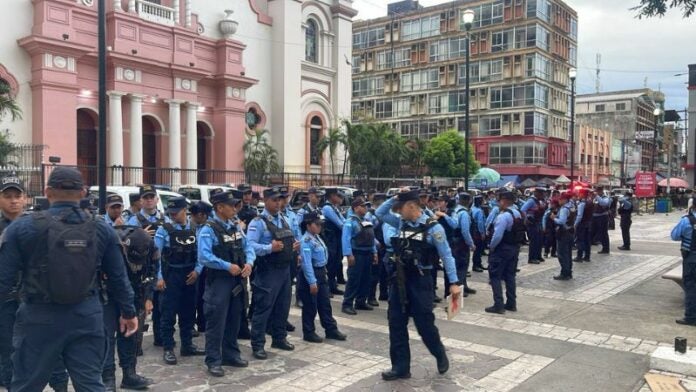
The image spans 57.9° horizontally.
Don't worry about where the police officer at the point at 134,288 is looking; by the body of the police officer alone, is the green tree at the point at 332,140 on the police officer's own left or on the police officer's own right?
on the police officer's own left

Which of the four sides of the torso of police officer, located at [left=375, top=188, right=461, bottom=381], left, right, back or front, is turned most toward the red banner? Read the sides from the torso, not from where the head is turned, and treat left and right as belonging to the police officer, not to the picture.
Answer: back

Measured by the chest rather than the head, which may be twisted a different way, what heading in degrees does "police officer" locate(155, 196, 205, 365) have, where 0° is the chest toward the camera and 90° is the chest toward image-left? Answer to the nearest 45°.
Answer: approximately 315°

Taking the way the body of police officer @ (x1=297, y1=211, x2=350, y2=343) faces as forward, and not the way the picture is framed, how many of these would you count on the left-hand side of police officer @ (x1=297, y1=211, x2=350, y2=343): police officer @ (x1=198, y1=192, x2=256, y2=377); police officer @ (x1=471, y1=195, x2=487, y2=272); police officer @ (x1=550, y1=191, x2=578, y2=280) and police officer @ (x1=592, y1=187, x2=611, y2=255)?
3

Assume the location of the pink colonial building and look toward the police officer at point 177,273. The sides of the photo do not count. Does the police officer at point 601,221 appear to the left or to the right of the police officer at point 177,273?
left

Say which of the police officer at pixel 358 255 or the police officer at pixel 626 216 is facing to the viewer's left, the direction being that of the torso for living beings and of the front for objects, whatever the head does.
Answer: the police officer at pixel 626 216

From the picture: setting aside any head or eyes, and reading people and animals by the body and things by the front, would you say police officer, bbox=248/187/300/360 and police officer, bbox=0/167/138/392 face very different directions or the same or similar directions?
very different directions

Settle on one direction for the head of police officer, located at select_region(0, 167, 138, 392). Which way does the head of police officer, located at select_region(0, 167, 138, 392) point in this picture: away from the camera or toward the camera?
away from the camera

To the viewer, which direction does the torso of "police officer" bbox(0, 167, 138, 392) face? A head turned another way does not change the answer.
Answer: away from the camera

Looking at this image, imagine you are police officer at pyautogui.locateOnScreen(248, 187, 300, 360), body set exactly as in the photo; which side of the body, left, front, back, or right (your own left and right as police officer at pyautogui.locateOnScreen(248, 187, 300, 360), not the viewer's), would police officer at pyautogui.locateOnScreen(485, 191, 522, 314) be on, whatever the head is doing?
left

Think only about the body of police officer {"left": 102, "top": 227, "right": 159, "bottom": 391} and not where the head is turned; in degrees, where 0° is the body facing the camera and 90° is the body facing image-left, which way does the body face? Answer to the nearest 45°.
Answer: approximately 315°

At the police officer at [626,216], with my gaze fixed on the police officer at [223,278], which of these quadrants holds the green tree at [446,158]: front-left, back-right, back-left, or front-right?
back-right

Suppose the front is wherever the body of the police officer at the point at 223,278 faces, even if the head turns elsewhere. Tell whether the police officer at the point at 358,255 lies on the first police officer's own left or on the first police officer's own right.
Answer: on the first police officer's own left
